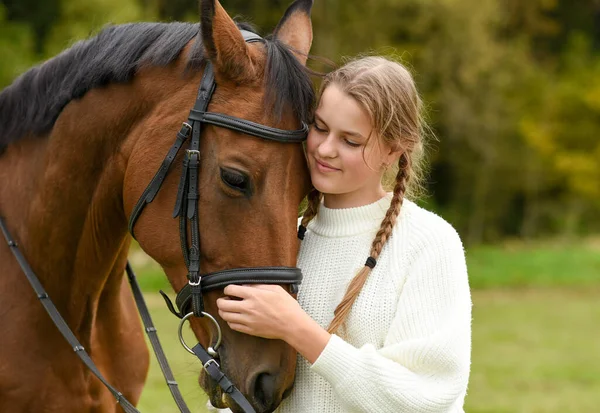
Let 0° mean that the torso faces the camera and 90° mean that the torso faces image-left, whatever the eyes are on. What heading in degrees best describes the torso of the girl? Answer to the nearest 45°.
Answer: approximately 45°

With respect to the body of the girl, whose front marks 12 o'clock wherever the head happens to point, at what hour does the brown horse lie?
The brown horse is roughly at 2 o'clock from the girl.
